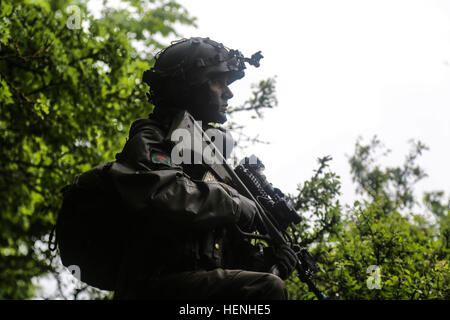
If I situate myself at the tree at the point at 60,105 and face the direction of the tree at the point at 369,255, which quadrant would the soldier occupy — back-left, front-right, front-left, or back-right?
front-right

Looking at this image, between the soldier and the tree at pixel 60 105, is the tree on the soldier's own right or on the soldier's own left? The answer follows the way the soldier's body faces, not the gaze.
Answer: on the soldier's own left

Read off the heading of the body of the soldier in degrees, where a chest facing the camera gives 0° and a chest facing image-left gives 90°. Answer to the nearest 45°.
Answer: approximately 270°

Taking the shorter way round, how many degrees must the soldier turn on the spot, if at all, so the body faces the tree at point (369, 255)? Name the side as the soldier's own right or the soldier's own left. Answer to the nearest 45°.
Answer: approximately 45° to the soldier's own left

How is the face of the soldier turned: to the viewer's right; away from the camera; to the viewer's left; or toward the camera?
to the viewer's right
